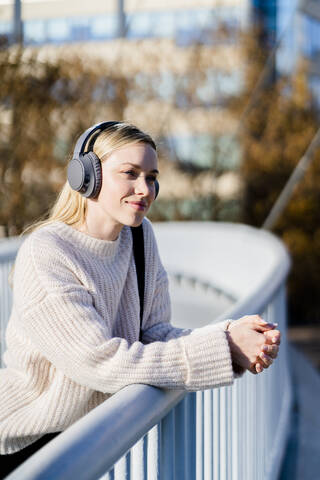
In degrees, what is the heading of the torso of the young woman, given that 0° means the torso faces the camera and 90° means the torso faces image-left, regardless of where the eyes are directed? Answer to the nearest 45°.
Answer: approximately 315°

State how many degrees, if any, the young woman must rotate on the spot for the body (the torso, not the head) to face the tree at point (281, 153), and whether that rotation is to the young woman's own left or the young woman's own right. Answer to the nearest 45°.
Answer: approximately 135° to the young woman's own left
